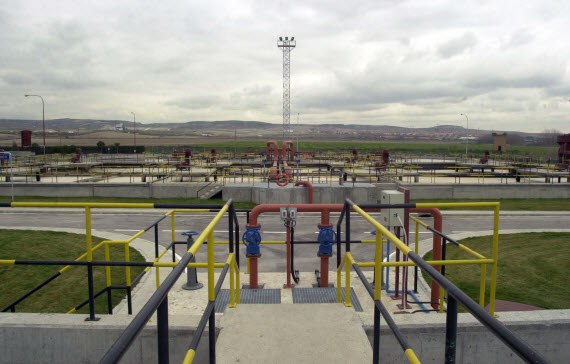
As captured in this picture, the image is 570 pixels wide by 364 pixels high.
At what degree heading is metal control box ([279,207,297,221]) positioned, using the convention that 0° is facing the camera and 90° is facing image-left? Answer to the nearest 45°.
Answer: approximately 0°

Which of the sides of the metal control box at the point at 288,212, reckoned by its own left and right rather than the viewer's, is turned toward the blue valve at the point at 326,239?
left

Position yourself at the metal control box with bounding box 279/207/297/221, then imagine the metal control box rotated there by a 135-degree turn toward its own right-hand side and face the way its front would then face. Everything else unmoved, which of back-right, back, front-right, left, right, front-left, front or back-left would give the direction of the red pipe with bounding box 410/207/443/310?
back-right

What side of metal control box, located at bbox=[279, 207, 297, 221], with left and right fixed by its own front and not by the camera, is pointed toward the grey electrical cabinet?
left
